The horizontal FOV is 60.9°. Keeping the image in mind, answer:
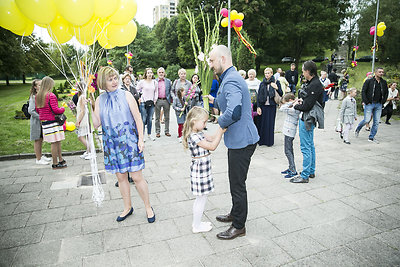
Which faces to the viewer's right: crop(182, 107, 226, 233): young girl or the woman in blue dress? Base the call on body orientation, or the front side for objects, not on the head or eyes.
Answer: the young girl

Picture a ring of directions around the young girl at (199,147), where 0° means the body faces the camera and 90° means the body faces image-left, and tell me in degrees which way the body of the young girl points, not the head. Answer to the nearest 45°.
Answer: approximately 270°

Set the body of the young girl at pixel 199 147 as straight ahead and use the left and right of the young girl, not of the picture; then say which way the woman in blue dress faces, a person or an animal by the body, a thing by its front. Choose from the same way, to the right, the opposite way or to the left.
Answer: to the right

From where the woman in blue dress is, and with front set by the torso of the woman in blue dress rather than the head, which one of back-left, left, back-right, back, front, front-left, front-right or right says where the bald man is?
front-left

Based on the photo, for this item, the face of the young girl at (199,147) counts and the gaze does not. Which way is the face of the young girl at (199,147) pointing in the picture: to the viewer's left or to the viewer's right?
to the viewer's right

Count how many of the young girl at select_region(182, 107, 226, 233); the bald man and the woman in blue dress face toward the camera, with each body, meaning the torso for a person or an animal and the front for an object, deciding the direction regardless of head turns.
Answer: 1

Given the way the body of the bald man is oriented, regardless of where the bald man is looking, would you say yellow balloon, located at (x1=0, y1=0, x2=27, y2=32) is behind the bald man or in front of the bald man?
in front

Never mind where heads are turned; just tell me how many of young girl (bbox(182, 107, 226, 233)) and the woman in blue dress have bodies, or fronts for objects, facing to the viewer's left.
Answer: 0

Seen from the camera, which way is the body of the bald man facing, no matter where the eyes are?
to the viewer's left

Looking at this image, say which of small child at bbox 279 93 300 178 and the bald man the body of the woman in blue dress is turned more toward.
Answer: the bald man

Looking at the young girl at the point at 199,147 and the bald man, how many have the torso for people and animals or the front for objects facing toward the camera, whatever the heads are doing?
0

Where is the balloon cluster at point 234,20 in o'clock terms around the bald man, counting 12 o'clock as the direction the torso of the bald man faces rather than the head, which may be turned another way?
The balloon cluster is roughly at 3 o'clock from the bald man.

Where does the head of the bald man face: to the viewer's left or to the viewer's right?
to the viewer's left

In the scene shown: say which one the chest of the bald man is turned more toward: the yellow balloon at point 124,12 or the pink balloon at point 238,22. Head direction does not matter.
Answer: the yellow balloon

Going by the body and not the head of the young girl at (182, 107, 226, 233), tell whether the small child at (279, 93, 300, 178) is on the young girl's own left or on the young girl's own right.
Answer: on the young girl's own left

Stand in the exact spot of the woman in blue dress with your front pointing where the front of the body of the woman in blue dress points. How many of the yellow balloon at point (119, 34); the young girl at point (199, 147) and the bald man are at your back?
1
